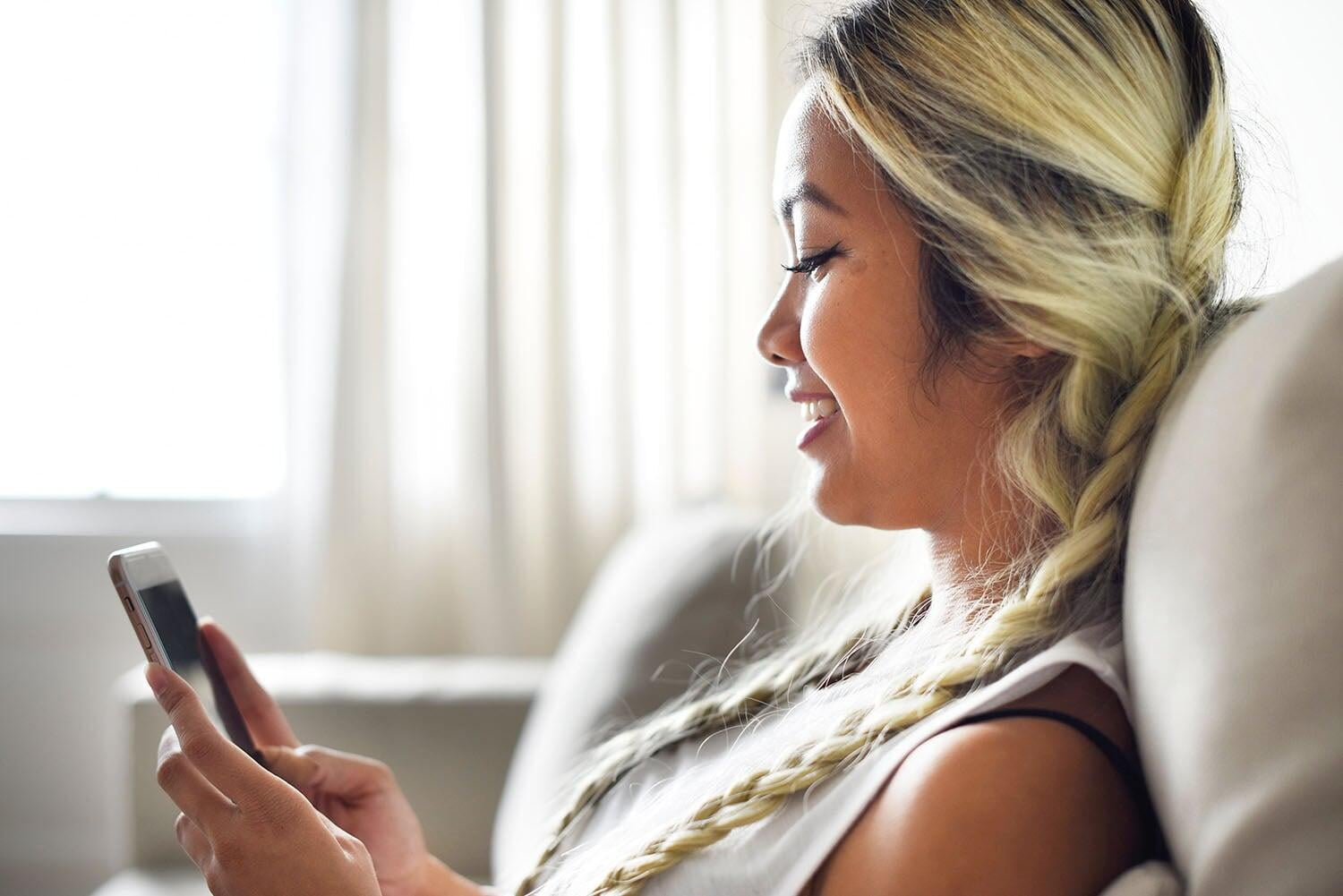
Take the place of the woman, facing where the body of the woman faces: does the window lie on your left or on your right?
on your right

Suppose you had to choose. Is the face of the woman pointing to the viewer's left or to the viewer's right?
to the viewer's left

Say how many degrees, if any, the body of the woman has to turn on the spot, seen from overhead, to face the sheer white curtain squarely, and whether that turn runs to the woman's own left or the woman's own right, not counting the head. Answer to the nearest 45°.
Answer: approximately 90° to the woman's own right

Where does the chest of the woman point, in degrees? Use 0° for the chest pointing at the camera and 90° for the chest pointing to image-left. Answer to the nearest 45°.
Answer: approximately 90°
